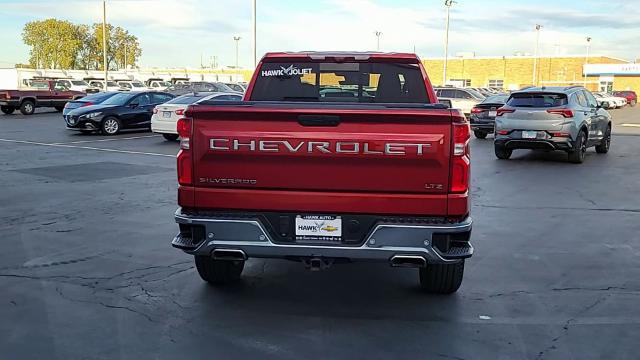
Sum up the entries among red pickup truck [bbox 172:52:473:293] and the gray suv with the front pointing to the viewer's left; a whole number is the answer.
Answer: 0

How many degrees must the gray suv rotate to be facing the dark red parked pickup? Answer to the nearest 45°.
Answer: approximately 90° to its left

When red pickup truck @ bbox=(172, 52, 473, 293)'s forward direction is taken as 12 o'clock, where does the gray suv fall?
The gray suv is roughly at 1 o'clock from the red pickup truck.

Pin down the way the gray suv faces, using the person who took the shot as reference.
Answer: facing away from the viewer and to the right of the viewer

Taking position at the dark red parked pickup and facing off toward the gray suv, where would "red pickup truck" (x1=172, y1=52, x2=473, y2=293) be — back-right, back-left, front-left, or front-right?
front-right

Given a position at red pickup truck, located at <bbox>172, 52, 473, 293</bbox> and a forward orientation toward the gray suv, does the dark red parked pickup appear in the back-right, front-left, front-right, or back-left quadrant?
front-left

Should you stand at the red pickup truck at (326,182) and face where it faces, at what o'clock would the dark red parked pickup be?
The dark red parked pickup is roughly at 11 o'clock from the red pickup truck.

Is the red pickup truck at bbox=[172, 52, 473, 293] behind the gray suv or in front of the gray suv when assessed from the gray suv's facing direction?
behind

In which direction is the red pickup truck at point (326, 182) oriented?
away from the camera
